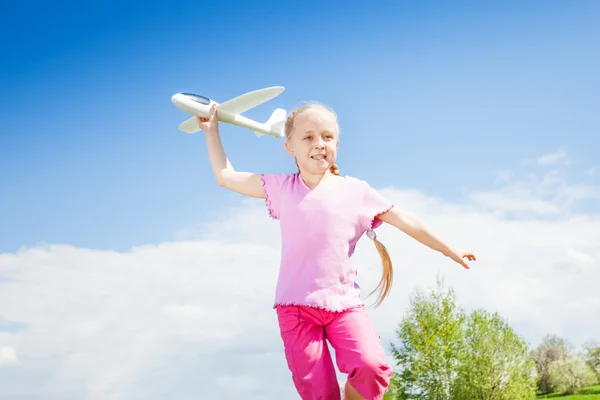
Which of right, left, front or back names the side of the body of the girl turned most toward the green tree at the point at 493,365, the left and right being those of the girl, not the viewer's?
back

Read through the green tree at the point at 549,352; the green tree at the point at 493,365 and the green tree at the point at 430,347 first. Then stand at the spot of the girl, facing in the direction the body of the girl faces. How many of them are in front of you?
0

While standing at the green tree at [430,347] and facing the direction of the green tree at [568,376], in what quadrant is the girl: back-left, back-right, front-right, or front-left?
back-right

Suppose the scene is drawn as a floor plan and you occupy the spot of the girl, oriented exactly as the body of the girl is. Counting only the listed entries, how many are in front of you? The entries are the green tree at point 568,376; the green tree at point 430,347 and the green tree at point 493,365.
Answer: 0

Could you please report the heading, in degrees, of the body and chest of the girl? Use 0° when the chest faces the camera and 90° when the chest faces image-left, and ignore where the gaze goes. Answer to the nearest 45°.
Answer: approximately 0°

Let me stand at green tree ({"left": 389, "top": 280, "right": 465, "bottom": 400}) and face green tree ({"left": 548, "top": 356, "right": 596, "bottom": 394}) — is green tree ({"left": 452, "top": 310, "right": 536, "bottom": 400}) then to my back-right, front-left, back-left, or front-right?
front-right

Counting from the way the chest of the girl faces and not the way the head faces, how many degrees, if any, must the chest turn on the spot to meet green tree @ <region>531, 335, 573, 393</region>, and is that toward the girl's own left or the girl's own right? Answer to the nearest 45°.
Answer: approximately 180°

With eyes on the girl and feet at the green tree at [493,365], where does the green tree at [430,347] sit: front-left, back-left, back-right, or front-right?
front-right

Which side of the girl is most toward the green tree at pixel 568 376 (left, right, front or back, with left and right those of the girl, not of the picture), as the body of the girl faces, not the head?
back

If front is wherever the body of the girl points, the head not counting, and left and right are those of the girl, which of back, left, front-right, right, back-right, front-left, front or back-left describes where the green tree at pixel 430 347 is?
back
